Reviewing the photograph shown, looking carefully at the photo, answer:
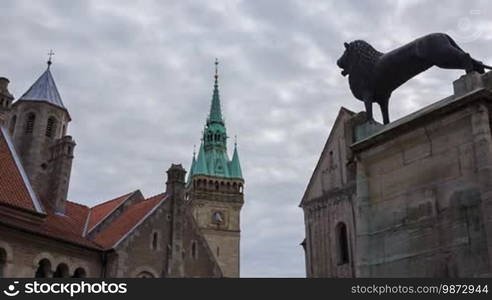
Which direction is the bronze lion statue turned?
to the viewer's left
